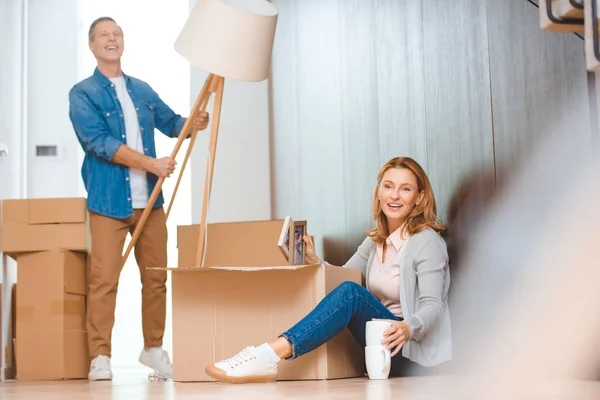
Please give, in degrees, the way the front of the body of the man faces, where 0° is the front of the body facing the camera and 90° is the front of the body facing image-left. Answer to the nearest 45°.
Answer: approximately 315°

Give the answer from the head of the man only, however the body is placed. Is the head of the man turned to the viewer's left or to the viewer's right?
to the viewer's right

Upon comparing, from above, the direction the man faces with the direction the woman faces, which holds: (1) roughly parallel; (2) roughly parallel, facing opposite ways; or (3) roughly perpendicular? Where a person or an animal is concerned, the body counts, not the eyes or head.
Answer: roughly perpendicular

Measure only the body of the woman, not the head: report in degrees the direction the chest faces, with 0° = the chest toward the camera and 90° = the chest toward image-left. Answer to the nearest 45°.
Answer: approximately 45°

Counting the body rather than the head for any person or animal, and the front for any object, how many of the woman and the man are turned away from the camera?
0

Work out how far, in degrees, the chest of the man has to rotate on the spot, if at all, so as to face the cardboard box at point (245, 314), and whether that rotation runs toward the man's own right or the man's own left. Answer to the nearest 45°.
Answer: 0° — they already face it

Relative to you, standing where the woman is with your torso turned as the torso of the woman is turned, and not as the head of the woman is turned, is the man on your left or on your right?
on your right

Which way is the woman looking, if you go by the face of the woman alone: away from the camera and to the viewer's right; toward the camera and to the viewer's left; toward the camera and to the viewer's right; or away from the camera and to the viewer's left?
toward the camera and to the viewer's left
